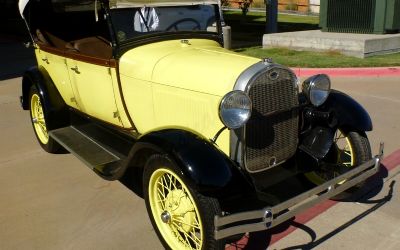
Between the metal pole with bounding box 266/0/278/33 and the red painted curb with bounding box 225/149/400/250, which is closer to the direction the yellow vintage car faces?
the red painted curb

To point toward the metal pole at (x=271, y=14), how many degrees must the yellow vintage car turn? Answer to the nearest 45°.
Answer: approximately 135° to its left

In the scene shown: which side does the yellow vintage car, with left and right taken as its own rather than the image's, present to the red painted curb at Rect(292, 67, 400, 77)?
left

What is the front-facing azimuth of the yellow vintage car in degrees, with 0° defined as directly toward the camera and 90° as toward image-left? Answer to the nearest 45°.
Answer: approximately 315°
